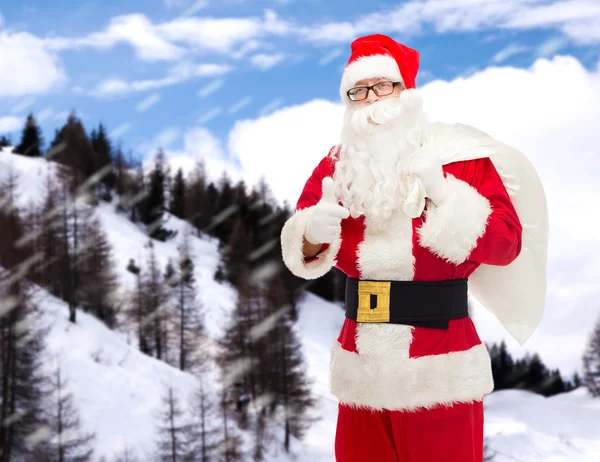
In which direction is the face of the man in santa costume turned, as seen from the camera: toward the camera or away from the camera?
toward the camera

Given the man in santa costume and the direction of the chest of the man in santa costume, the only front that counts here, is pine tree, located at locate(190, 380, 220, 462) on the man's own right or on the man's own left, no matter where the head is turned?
on the man's own right

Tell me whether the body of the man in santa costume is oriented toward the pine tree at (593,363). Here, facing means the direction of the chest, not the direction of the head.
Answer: no

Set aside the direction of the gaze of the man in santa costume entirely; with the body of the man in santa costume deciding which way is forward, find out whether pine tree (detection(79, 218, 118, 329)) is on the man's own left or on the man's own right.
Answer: on the man's own right

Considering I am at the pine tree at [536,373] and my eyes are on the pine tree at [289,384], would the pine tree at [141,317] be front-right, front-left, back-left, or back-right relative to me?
front-right

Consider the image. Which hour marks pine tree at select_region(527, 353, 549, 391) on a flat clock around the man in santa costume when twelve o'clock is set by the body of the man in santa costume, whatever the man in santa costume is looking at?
The pine tree is roughly at 5 o'clock from the man in santa costume.

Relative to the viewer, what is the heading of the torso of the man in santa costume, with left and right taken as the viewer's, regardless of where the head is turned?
facing the viewer and to the left of the viewer

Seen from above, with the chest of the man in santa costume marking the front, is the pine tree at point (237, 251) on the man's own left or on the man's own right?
on the man's own right

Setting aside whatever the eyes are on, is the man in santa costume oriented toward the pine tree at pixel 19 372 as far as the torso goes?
no

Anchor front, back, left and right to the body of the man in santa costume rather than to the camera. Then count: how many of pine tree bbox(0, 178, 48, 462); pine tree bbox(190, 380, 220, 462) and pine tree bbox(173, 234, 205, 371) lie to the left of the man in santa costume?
0

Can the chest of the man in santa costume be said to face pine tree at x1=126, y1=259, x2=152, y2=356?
no

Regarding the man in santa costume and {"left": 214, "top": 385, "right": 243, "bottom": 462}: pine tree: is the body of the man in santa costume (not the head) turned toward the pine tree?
no
